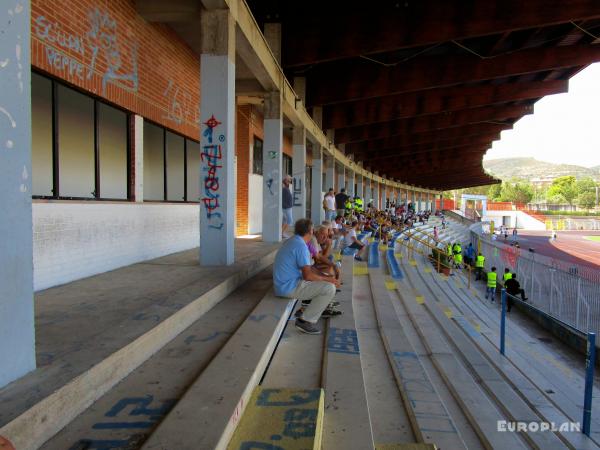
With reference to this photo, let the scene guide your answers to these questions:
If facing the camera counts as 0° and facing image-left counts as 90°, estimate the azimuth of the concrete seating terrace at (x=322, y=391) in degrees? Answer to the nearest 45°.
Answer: approximately 270°

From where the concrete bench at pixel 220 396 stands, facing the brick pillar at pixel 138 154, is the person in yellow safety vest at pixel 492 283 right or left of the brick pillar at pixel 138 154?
right

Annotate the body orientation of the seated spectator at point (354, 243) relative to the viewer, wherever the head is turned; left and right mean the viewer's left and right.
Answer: facing to the right of the viewer

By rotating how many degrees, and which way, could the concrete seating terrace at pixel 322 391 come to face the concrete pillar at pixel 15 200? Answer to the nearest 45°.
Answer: approximately 135° to its right

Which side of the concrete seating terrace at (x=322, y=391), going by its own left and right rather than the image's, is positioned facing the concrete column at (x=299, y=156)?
left

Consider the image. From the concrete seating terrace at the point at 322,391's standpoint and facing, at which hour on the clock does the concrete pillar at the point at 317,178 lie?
The concrete pillar is roughly at 9 o'clock from the concrete seating terrace.

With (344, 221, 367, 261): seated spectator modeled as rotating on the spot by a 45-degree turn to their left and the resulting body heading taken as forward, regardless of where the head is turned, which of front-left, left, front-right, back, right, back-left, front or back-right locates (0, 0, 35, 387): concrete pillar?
back-right

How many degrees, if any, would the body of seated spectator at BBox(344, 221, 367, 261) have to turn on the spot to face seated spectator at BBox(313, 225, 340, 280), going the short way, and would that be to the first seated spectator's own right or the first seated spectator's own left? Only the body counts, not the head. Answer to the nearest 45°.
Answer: approximately 90° to the first seated spectator's own right

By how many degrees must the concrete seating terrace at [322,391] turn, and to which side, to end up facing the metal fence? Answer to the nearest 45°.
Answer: approximately 45° to its left

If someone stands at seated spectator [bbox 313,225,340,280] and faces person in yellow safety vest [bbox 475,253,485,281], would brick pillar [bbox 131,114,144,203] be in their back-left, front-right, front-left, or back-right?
back-left

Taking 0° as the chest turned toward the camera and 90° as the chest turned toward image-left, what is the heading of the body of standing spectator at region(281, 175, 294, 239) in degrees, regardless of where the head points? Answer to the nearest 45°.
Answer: approximately 270°

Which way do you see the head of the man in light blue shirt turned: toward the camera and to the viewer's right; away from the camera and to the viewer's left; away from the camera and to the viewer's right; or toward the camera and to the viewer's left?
away from the camera and to the viewer's right
